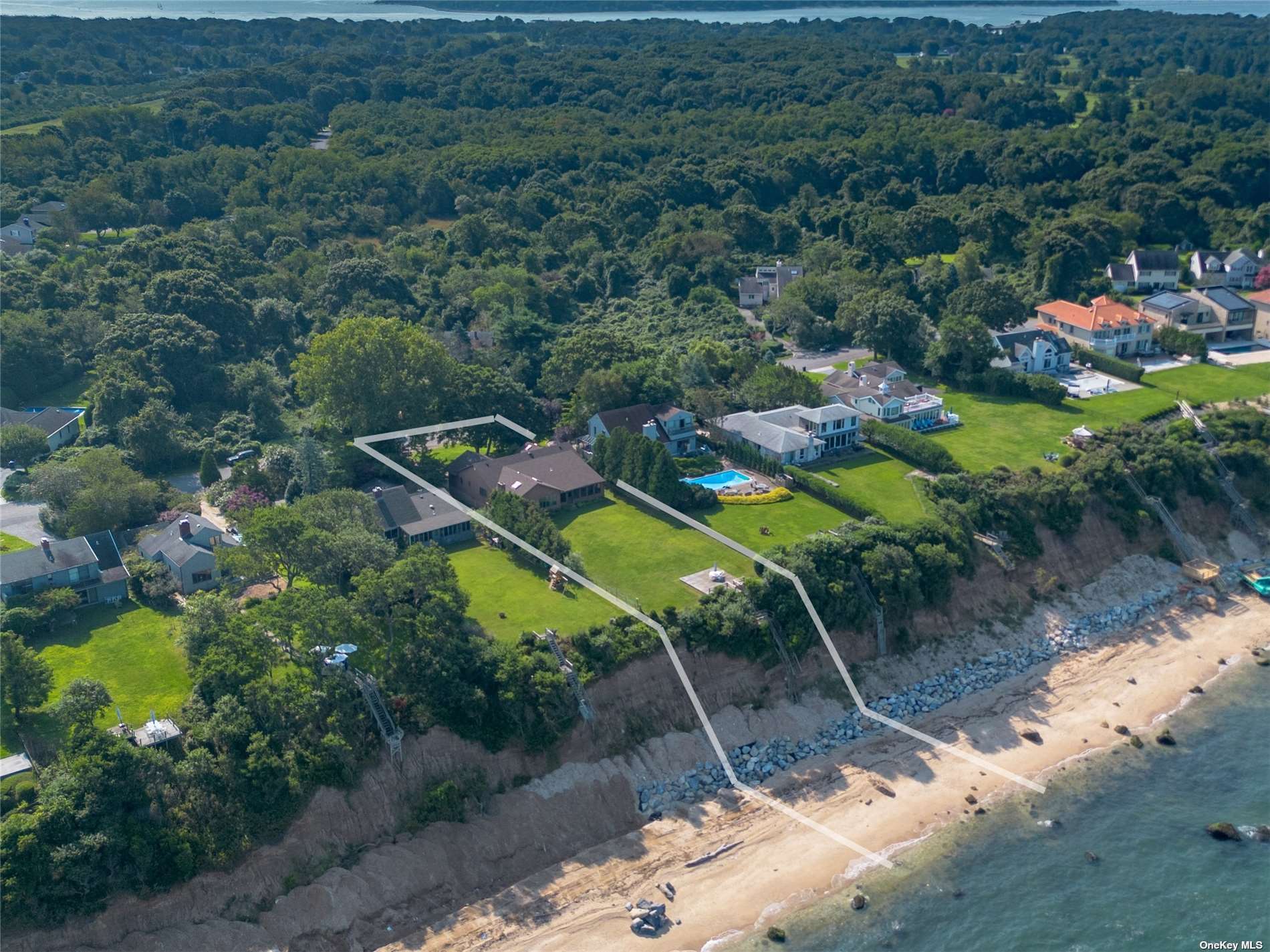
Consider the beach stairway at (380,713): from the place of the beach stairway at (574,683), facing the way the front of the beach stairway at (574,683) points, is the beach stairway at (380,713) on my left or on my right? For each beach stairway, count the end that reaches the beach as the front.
on my right

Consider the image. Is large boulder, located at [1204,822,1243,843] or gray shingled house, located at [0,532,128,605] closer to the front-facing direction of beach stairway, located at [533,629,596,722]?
the large boulder

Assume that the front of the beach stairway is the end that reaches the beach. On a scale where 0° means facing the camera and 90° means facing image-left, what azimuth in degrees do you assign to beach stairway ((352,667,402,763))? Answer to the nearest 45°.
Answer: approximately 315°

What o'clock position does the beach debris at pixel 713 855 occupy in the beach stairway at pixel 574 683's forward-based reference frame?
The beach debris is roughly at 12 o'clock from the beach stairway.

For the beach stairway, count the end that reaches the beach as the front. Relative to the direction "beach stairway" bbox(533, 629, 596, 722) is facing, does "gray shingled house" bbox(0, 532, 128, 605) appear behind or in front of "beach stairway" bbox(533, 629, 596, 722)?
behind

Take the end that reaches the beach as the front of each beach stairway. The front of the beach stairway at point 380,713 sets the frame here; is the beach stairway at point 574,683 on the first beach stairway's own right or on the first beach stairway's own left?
on the first beach stairway's own left

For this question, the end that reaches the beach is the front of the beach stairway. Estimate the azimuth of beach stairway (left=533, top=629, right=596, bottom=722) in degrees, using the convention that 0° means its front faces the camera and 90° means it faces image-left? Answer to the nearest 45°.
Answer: approximately 315°
